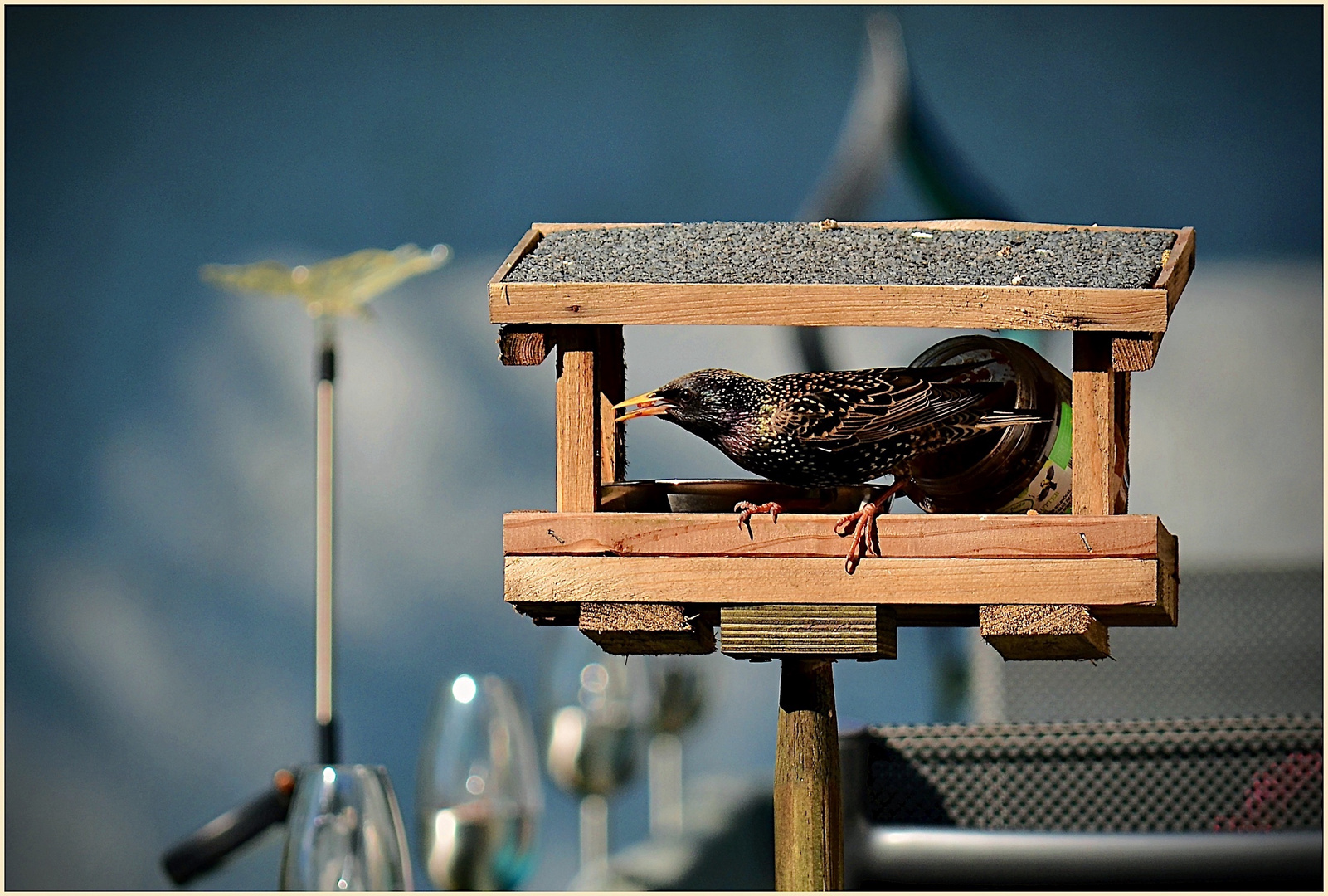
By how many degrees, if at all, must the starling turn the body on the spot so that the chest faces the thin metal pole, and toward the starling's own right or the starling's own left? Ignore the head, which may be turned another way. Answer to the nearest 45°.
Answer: approximately 45° to the starling's own right

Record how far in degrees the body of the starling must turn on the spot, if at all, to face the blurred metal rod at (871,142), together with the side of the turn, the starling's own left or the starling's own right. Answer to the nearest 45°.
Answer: approximately 90° to the starling's own right

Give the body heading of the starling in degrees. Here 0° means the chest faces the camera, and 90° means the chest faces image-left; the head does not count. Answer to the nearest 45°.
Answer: approximately 90°

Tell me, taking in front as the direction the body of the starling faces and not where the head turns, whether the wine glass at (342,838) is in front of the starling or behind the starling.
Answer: in front

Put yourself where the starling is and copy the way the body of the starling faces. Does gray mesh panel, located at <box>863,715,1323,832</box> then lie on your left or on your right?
on your right
